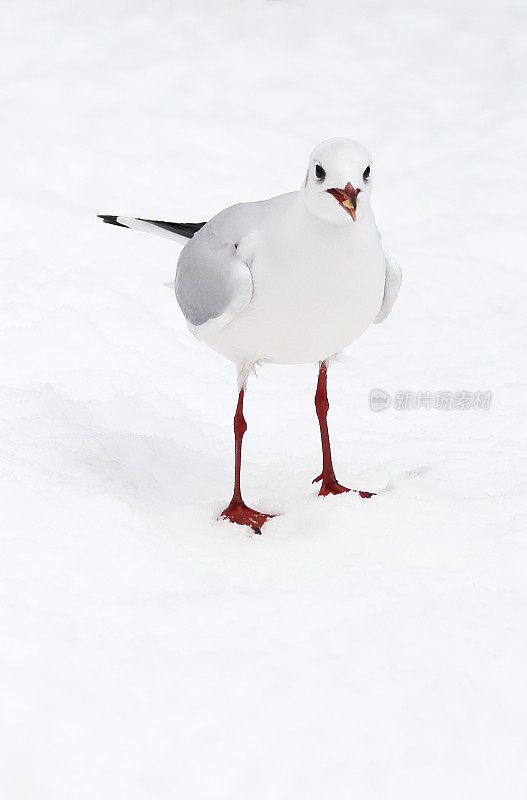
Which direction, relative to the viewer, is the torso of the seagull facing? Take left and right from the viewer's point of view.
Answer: facing the viewer and to the right of the viewer
